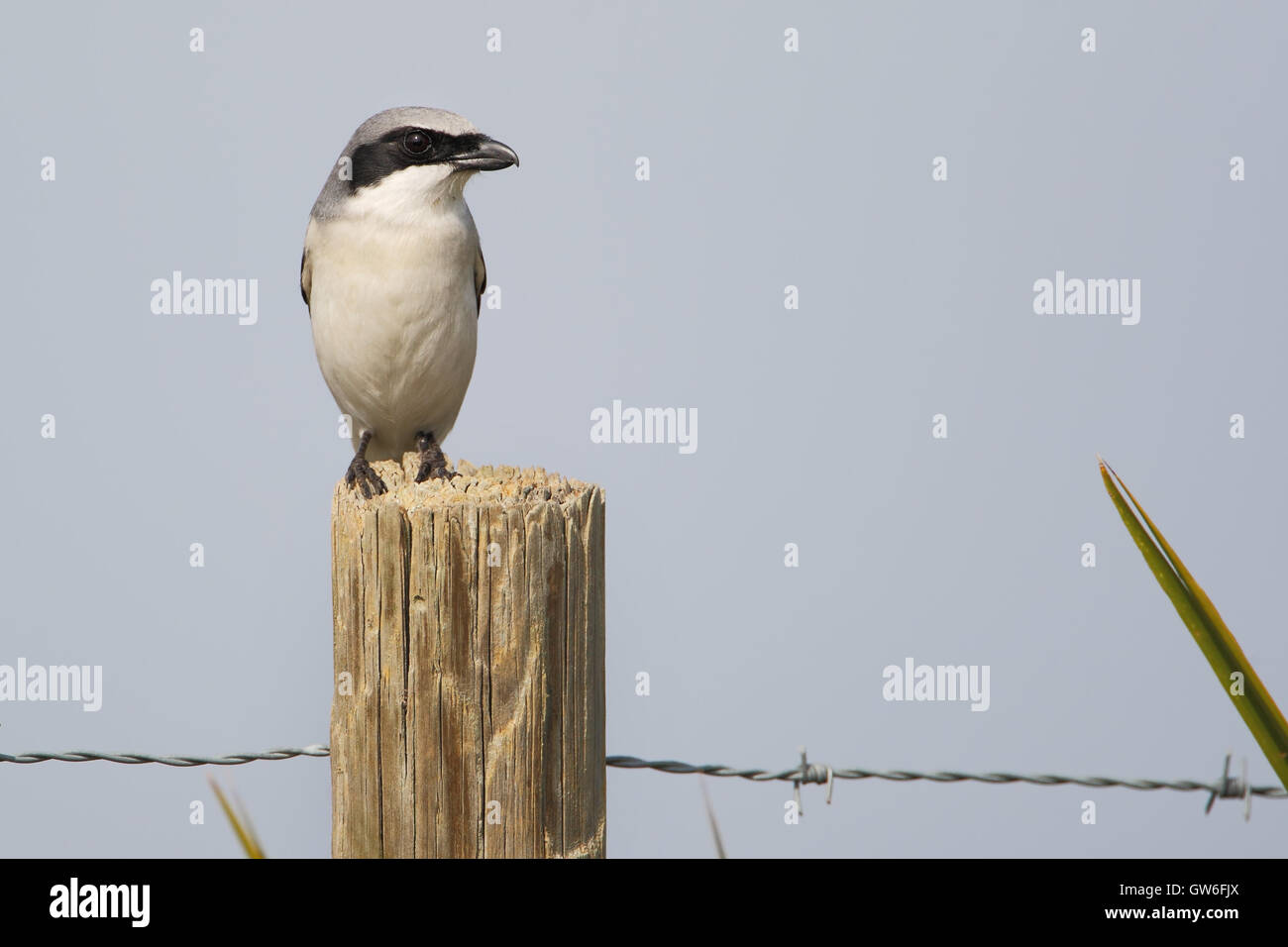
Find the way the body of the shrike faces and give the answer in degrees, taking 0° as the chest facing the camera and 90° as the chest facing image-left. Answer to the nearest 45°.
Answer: approximately 0°
